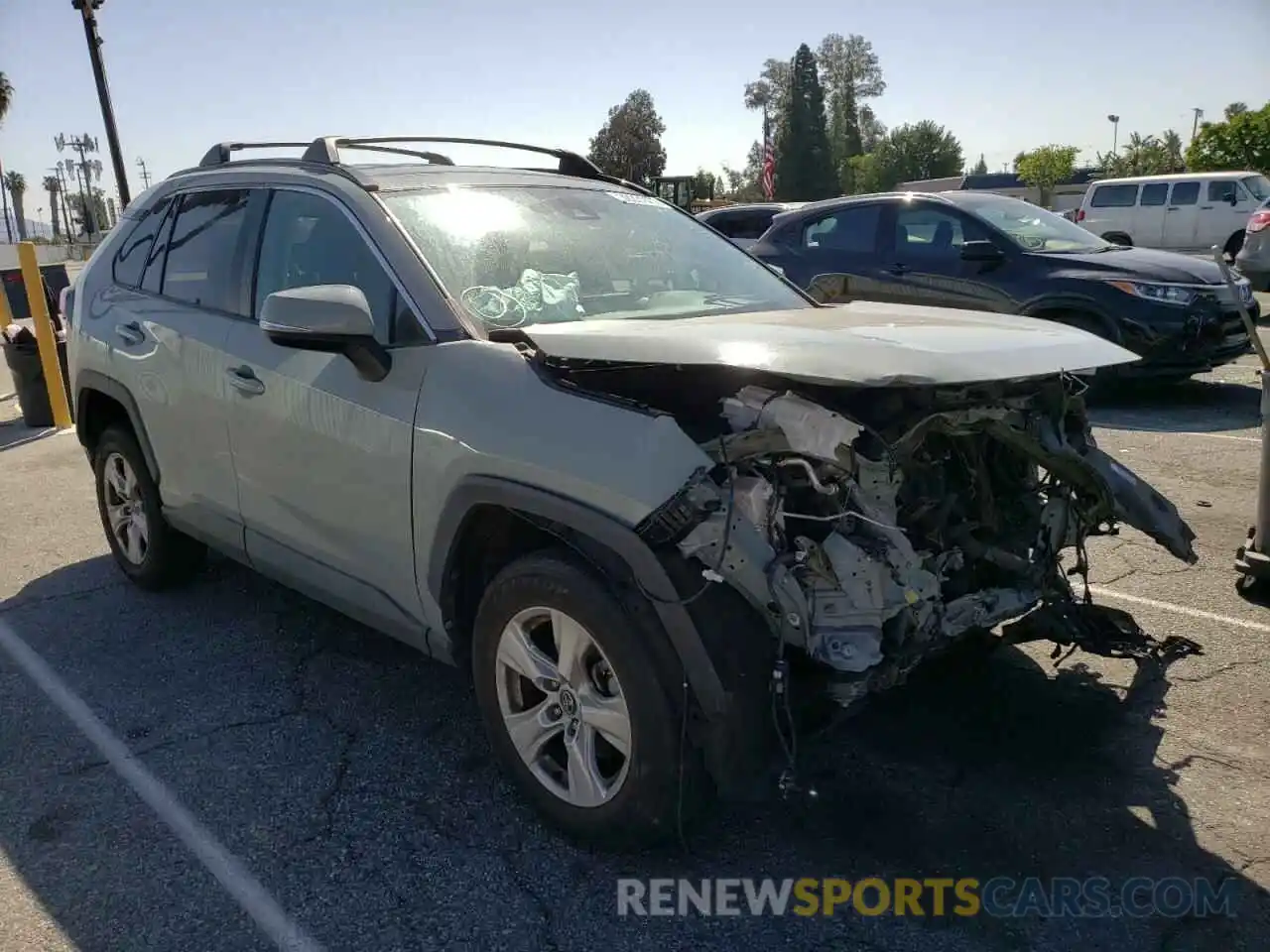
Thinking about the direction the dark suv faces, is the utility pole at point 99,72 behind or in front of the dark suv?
behind

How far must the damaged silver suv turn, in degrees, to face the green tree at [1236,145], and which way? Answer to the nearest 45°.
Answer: approximately 90° to its left

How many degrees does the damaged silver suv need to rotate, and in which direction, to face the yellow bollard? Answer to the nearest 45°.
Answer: approximately 180°

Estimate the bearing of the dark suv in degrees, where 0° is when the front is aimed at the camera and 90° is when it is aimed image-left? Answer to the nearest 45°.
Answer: approximately 315°

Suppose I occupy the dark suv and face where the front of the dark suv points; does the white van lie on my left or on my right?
on my left

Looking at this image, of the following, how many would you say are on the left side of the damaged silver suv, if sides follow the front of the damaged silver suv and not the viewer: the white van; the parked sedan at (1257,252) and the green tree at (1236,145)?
3

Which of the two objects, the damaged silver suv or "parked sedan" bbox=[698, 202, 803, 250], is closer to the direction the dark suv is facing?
the damaged silver suv

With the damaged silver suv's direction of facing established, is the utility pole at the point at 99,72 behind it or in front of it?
behind

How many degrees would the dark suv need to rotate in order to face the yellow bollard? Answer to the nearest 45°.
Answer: approximately 135° to its right
